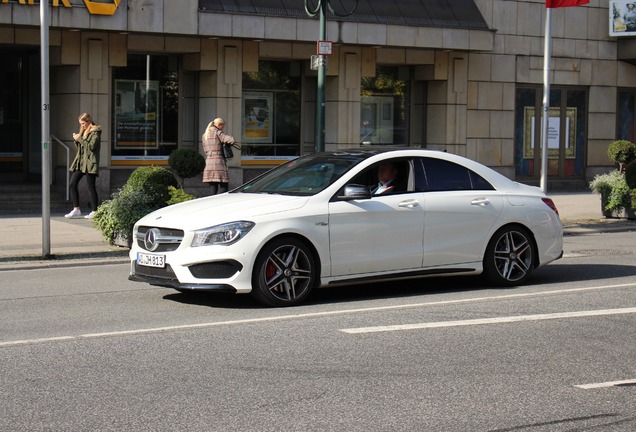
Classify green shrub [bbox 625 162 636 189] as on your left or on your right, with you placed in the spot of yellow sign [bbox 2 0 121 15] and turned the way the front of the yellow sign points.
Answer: on your left

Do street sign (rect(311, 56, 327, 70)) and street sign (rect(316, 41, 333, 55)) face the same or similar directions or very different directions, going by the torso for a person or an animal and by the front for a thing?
same or similar directions

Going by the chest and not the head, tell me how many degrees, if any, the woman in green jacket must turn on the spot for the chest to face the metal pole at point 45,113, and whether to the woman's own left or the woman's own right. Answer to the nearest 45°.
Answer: approximately 45° to the woman's own left

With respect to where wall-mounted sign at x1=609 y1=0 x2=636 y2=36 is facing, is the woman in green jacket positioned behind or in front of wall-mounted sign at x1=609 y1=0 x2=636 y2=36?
in front

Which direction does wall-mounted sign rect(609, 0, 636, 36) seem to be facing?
toward the camera

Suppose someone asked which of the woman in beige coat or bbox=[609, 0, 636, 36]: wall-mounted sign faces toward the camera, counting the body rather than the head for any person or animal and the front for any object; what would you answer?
the wall-mounted sign

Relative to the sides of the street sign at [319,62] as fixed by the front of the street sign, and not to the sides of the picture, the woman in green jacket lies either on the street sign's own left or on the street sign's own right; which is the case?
on the street sign's own right

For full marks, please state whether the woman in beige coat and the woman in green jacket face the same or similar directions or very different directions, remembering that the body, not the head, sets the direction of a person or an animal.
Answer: very different directions

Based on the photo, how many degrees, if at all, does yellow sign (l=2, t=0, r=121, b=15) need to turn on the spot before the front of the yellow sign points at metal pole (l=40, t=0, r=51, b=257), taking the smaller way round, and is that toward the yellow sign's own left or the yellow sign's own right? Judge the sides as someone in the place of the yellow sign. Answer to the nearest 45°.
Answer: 0° — it already faces it

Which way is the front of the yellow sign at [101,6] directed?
toward the camera

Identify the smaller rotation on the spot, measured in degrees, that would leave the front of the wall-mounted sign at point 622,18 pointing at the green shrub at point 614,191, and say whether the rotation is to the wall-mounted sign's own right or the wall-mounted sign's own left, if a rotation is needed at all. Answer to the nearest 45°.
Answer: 0° — it already faces it

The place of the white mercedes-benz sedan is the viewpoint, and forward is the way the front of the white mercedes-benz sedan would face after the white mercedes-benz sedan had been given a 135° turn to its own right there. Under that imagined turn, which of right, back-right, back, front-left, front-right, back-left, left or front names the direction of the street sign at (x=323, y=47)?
front

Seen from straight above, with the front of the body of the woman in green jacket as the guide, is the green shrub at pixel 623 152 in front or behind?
behind

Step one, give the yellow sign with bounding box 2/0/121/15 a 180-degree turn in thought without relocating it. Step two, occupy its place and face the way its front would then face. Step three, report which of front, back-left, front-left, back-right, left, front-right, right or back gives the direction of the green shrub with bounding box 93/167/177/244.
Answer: back

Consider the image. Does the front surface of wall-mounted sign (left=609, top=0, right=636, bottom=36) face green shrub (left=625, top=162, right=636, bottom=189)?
yes
